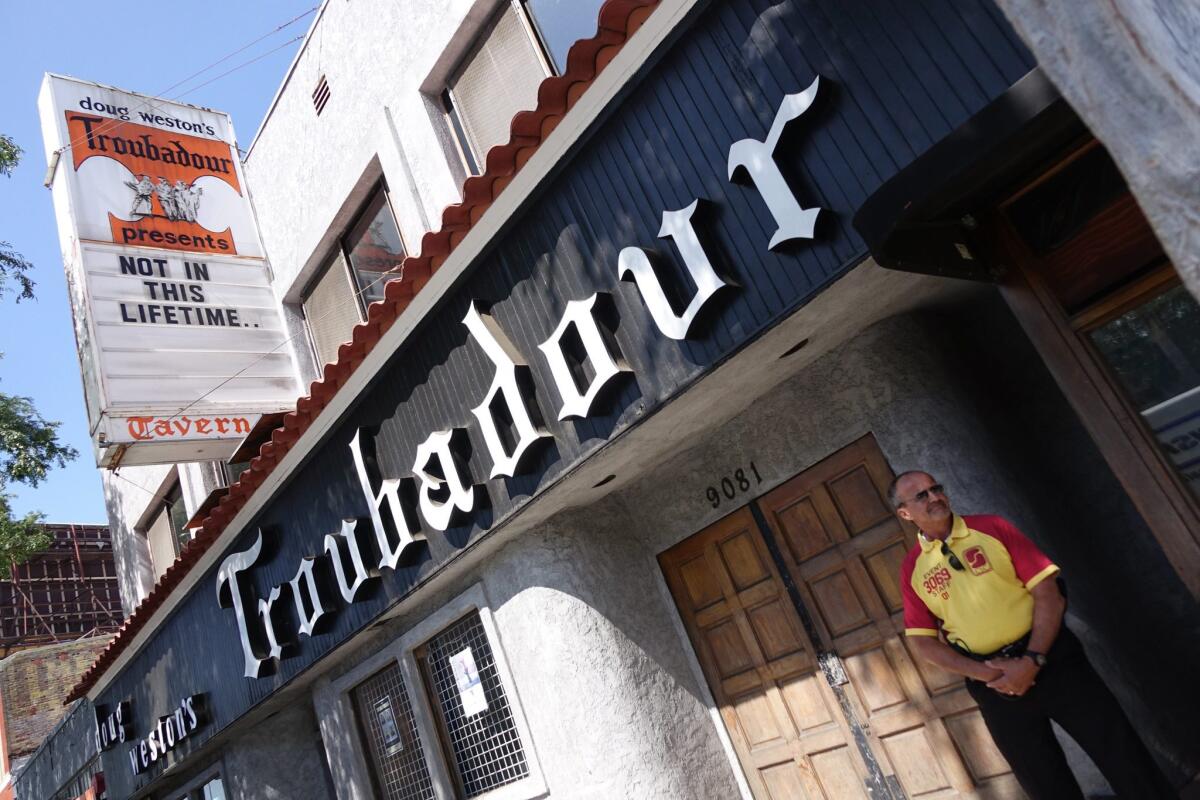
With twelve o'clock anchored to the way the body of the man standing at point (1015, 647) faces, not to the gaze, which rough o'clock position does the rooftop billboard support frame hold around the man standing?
The rooftop billboard support frame is roughly at 4 o'clock from the man standing.

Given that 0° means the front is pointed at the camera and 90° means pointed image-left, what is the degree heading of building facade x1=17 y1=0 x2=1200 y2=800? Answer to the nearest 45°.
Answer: approximately 45°

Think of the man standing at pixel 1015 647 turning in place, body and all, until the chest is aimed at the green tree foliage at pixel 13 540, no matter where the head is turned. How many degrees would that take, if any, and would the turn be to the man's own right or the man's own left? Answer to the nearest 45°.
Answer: approximately 90° to the man's own right

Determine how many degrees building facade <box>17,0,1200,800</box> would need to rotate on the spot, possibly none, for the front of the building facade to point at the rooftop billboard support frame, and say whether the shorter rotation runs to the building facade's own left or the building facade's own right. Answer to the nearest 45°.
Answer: approximately 90° to the building facade's own right

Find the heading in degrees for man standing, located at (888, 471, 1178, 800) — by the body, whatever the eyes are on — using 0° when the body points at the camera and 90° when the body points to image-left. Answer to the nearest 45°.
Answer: approximately 0°

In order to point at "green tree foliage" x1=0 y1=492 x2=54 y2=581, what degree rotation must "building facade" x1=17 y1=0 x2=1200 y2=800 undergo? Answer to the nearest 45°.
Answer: approximately 90° to its right

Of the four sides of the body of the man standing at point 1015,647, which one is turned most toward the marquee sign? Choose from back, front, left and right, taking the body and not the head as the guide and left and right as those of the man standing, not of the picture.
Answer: right
